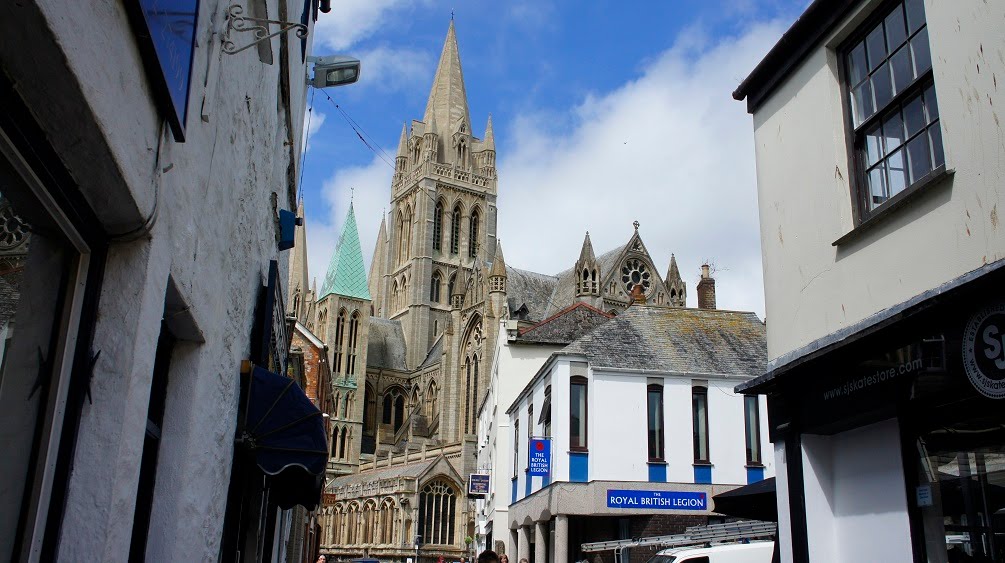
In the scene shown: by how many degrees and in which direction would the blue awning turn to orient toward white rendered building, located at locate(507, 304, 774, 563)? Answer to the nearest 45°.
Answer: approximately 45° to its left

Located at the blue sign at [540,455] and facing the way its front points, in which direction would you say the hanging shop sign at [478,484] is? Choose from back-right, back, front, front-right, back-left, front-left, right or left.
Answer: back

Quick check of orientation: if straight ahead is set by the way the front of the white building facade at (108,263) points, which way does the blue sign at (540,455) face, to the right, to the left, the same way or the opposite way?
to the right

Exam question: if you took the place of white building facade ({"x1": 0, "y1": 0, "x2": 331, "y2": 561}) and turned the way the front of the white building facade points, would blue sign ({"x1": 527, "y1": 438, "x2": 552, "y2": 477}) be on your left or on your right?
on your left

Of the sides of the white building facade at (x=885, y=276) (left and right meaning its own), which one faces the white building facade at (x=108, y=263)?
front

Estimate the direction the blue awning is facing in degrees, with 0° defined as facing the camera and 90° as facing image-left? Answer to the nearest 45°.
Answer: approximately 270°

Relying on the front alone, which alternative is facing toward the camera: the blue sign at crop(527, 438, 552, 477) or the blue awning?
the blue sign

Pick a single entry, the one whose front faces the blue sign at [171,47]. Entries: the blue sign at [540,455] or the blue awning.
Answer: the blue sign at [540,455]

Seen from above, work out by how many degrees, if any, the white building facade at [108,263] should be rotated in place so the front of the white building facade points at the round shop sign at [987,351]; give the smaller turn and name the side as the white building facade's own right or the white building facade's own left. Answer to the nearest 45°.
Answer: approximately 45° to the white building facade's own left

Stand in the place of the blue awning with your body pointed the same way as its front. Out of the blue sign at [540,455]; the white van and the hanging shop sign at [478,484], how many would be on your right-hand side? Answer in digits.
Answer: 0

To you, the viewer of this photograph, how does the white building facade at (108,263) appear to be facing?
facing the viewer and to the right of the viewer

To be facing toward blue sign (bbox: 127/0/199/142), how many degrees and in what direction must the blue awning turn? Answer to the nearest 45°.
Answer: approximately 90° to its right

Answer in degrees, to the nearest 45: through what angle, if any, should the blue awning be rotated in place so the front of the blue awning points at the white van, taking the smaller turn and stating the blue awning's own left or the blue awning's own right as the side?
approximately 45° to the blue awning's own left

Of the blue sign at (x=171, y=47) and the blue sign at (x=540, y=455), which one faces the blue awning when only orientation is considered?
the blue sign at (x=540, y=455)

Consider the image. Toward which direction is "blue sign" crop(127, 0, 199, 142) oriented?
toward the camera
